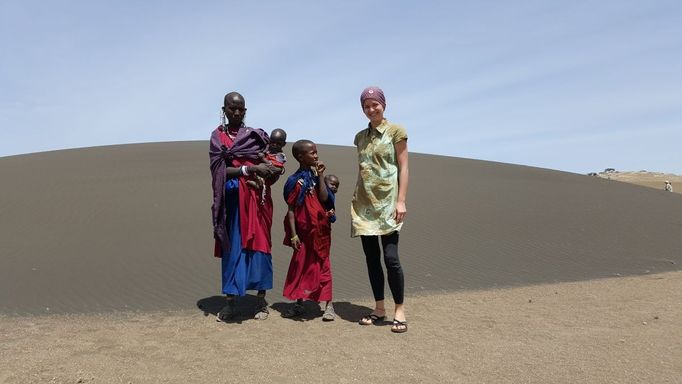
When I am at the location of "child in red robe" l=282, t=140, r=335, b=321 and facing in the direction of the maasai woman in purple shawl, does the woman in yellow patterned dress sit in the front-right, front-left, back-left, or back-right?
back-left

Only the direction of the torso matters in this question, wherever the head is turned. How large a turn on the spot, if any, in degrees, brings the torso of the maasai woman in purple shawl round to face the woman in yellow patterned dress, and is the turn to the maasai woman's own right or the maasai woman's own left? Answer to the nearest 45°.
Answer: approximately 45° to the maasai woman's own left

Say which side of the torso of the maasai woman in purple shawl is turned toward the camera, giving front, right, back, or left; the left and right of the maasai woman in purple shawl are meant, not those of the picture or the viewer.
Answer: front

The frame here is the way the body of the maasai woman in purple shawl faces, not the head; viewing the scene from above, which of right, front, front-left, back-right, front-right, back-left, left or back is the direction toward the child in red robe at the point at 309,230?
left
